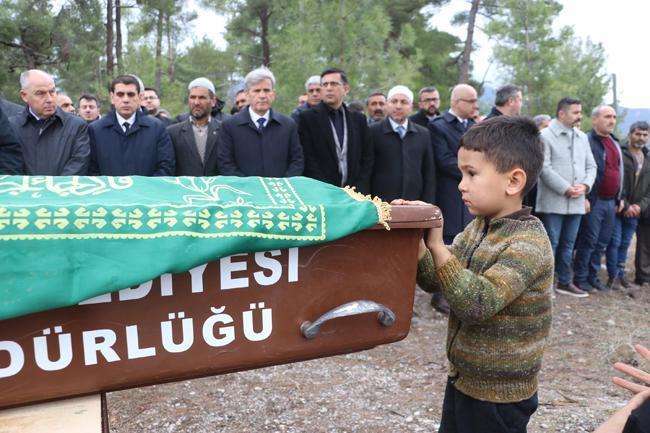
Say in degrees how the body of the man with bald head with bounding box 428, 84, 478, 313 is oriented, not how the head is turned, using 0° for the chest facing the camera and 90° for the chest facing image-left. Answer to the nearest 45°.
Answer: approximately 315°

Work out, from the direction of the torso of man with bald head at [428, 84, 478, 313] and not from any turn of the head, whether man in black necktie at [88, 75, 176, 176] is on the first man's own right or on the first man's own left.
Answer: on the first man's own right

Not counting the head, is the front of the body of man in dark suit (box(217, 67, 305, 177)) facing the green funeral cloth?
yes

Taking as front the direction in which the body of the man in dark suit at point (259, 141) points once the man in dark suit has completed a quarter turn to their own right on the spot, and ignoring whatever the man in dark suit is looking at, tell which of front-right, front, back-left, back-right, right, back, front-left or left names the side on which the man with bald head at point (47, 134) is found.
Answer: front

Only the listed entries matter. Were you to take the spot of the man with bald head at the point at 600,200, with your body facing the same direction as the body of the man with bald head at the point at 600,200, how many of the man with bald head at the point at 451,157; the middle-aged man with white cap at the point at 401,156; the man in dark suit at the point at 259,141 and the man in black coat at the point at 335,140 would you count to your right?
4

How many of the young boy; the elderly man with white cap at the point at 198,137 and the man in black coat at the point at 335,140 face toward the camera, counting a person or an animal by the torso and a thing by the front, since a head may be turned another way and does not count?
2

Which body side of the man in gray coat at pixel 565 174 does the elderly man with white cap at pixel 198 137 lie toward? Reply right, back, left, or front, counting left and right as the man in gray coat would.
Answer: right

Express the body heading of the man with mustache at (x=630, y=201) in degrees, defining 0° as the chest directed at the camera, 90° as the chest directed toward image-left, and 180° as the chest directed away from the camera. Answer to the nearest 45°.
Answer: approximately 0°

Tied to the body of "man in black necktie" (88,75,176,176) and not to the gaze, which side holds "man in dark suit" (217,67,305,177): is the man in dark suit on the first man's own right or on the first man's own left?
on the first man's own left

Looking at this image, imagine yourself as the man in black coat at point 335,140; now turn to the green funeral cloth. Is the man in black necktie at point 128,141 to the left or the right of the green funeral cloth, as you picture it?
right
